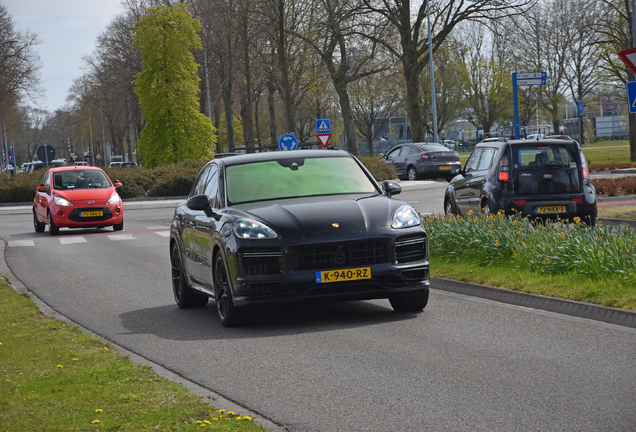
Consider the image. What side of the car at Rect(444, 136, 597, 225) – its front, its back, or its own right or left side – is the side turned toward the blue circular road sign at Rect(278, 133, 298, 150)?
front

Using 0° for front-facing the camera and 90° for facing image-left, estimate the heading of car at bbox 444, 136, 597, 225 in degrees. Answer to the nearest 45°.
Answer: approximately 135°

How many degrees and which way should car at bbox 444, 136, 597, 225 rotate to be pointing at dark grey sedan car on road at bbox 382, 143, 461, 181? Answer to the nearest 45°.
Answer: approximately 45° to its right

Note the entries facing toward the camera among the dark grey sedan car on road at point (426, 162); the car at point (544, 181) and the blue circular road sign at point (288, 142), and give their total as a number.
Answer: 1

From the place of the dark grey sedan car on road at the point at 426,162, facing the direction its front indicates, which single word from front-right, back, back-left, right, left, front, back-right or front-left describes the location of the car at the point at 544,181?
back-left

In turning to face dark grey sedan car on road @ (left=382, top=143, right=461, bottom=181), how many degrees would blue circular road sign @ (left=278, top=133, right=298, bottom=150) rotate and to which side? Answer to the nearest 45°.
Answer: approximately 135° to its left

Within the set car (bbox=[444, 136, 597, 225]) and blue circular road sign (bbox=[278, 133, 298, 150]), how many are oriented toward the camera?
1

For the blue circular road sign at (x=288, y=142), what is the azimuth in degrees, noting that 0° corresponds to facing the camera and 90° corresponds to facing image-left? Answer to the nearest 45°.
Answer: approximately 0°

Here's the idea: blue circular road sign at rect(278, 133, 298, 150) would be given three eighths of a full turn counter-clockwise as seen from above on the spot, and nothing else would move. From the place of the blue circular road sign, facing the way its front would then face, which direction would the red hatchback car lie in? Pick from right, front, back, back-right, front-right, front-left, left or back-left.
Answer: back

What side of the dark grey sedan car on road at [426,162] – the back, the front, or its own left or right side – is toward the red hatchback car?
left

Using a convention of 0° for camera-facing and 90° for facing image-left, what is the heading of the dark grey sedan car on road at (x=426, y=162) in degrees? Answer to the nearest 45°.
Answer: approximately 135°

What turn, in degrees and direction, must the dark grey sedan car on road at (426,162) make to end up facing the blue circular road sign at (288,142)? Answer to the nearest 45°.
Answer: approximately 90° to its left
